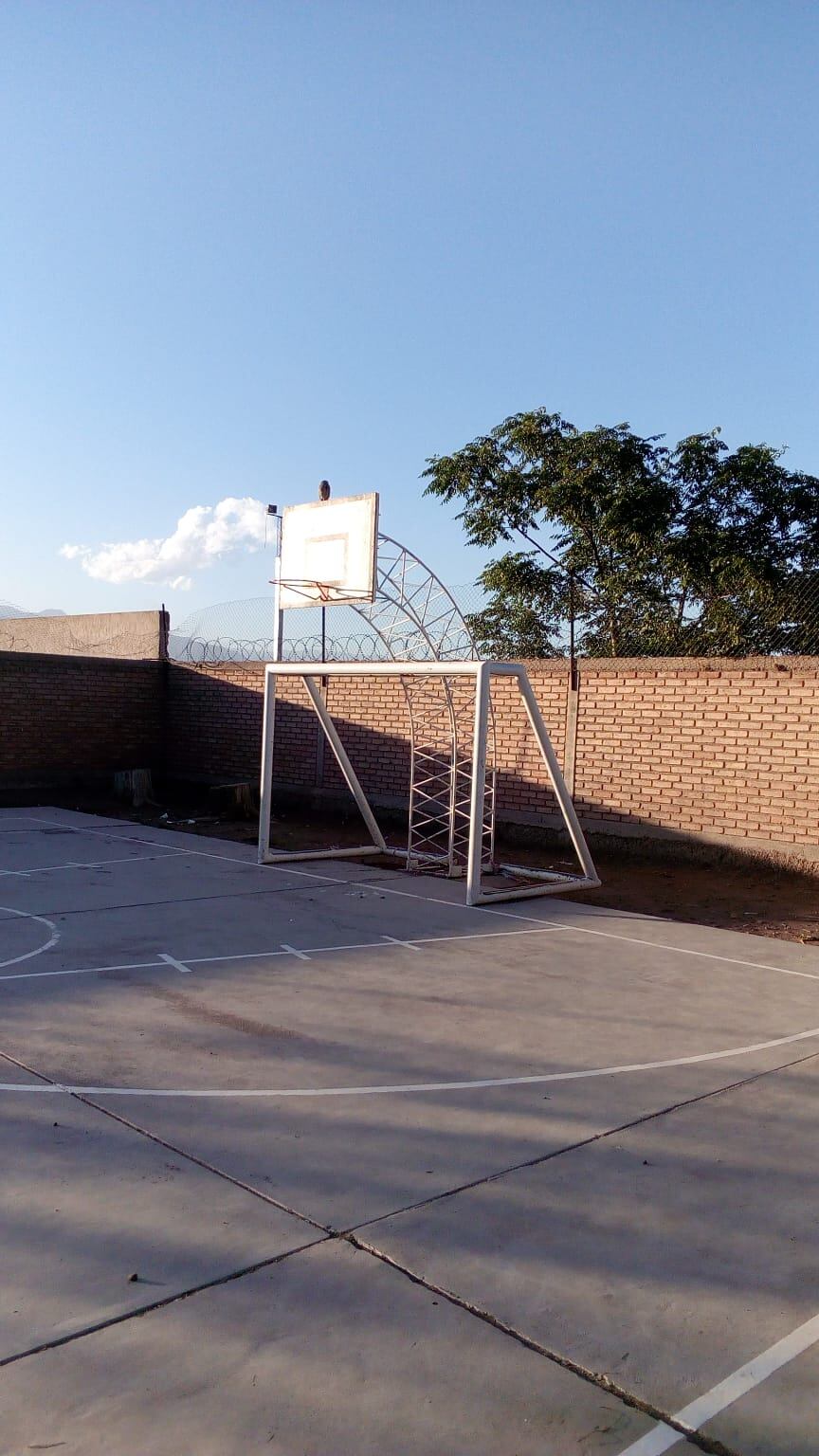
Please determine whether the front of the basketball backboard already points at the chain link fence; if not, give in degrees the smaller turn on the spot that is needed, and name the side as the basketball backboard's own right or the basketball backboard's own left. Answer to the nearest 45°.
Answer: approximately 180°

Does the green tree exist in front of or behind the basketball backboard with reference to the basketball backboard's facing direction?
behind

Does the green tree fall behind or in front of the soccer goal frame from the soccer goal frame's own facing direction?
behind

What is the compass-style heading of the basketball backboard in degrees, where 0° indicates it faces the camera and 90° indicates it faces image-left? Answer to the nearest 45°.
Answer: approximately 45°

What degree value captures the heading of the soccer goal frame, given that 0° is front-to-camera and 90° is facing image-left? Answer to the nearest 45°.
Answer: approximately 45°
